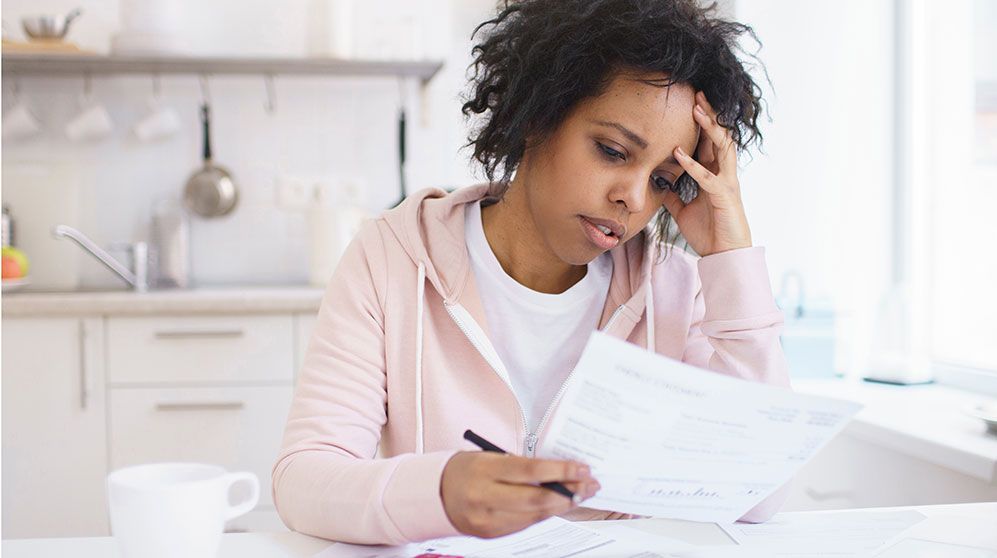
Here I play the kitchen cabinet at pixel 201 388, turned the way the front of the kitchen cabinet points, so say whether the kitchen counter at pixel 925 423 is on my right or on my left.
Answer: on my left

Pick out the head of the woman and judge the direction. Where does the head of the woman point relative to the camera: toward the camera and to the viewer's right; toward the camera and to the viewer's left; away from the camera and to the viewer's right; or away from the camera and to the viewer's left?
toward the camera and to the viewer's right

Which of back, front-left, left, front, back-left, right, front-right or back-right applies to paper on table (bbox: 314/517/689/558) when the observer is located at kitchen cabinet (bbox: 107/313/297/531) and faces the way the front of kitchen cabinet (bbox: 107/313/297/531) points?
front

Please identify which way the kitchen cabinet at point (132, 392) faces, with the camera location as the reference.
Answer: facing the viewer

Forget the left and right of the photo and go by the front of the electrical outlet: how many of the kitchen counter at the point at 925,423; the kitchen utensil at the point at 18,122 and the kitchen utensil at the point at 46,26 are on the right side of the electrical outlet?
2

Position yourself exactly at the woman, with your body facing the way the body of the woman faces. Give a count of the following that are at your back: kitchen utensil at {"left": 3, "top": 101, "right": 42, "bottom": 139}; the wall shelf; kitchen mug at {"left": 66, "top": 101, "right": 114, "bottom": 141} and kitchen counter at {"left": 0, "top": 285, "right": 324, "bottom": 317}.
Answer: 4

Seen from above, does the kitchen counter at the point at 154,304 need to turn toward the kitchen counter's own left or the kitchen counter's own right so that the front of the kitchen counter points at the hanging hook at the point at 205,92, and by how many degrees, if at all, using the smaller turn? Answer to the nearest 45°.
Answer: approximately 180°

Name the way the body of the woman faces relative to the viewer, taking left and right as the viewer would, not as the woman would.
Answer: facing the viewer and to the right of the viewer

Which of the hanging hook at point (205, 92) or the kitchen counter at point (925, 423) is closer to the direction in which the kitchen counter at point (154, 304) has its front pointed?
the kitchen counter

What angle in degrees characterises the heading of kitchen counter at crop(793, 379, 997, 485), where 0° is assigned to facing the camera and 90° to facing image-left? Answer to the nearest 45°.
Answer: approximately 45°

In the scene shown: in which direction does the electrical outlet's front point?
toward the camera

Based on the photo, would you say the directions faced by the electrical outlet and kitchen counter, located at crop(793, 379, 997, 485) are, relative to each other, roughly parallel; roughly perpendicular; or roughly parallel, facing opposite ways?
roughly perpendicular
